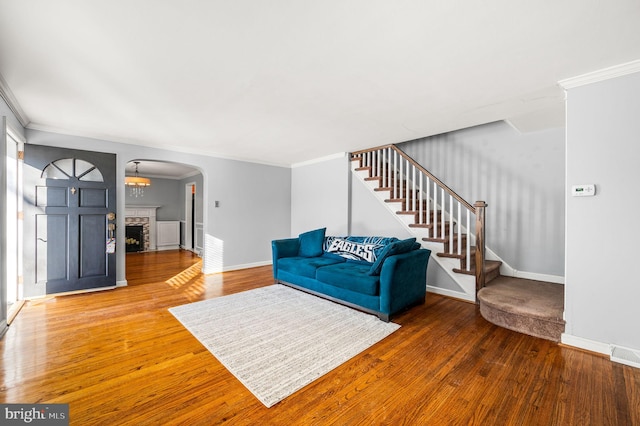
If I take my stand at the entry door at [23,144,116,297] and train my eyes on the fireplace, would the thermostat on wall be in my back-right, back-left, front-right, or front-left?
back-right

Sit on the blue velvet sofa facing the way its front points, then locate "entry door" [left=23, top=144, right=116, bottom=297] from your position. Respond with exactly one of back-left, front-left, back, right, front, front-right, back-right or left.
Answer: front-right

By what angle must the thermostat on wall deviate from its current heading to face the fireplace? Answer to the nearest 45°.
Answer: approximately 90° to its right

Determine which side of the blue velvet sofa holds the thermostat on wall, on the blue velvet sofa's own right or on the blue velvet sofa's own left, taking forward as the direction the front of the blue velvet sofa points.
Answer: on the blue velvet sofa's own left

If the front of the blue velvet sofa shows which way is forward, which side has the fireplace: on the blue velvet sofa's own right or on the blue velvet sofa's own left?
on the blue velvet sofa's own right

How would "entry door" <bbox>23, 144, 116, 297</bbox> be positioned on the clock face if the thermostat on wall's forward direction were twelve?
The entry door is roughly at 2 o'clock from the thermostat on wall.

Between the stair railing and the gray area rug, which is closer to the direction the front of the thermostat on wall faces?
the gray area rug

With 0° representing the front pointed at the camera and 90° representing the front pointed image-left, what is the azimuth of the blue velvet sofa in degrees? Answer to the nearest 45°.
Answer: approximately 45°

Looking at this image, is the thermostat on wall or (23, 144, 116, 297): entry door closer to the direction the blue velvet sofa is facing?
the entry door

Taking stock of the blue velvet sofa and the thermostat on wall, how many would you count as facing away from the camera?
0
